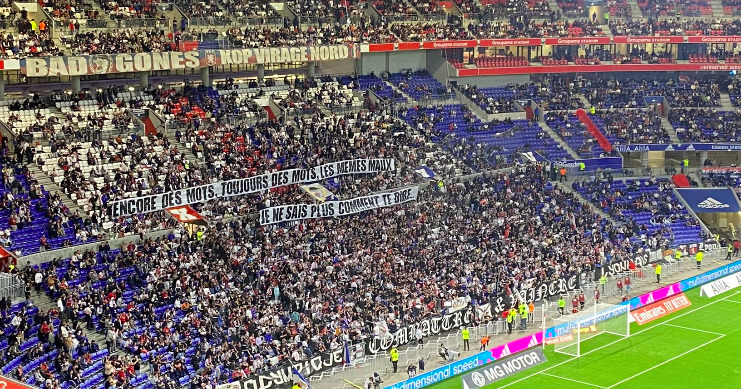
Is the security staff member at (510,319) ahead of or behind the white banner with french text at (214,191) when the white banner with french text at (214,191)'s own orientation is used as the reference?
ahead

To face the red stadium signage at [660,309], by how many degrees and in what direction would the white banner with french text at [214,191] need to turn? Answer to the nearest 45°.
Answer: approximately 45° to its left

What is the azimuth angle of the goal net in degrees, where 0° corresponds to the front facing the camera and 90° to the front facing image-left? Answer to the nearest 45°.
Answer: approximately 315°

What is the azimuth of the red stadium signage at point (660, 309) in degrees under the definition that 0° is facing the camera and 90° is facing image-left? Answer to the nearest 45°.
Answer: approximately 315°

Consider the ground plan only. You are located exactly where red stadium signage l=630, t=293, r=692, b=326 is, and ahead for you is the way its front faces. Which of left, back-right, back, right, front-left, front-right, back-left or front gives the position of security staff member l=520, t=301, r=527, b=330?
right

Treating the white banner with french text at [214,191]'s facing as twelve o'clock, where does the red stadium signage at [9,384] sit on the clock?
The red stadium signage is roughly at 2 o'clock from the white banner with french text.

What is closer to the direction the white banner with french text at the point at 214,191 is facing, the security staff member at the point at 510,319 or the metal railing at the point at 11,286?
the security staff member

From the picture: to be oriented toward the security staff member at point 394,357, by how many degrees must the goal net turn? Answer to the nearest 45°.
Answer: approximately 90° to its right

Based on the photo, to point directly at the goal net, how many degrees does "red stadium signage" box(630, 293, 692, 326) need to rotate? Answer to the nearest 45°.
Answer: approximately 90° to its right

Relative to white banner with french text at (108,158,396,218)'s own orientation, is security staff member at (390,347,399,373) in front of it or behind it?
in front

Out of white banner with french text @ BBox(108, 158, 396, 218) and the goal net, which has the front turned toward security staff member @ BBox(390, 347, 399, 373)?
the white banner with french text

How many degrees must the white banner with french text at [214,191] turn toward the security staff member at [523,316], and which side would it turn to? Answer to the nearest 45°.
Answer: approximately 45° to its left

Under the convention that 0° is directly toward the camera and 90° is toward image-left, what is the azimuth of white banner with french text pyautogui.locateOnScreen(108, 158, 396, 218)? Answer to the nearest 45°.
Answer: approximately 315°

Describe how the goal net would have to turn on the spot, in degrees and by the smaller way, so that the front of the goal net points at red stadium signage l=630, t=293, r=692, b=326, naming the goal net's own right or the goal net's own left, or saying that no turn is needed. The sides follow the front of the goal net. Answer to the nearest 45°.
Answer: approximately 90° to the goal net's own left
